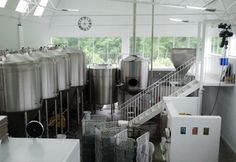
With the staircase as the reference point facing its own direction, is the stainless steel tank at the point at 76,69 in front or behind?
in front

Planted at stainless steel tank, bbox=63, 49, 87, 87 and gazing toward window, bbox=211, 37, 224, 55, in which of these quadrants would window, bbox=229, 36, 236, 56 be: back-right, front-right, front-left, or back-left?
front-right

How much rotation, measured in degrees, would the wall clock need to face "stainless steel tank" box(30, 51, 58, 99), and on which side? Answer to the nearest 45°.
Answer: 0° — it already faces it

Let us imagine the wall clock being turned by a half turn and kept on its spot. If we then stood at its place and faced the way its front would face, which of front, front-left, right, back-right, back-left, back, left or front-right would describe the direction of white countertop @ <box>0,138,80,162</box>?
back

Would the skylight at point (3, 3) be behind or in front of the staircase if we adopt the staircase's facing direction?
in front

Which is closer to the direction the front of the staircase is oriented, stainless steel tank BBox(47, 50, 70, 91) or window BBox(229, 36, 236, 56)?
the stainless steel tank

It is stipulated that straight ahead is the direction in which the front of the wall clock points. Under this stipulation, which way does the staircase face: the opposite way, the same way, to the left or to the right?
to the right

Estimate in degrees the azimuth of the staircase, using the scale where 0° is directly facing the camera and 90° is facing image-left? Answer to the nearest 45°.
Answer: approximately 90°

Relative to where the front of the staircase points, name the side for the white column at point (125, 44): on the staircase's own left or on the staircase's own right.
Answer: on the staircase's own right

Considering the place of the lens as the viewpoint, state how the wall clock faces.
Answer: facing the viewer

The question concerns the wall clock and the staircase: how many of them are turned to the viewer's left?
1

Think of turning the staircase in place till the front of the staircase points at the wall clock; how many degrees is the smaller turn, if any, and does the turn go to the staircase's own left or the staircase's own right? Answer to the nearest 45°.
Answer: approximately 45° to the staircase's own right

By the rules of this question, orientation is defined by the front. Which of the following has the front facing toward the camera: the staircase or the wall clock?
the wall clock
